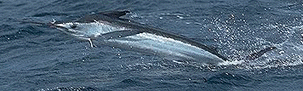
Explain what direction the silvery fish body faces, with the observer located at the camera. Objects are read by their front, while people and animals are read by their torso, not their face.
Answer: facing to the left of the viewer
